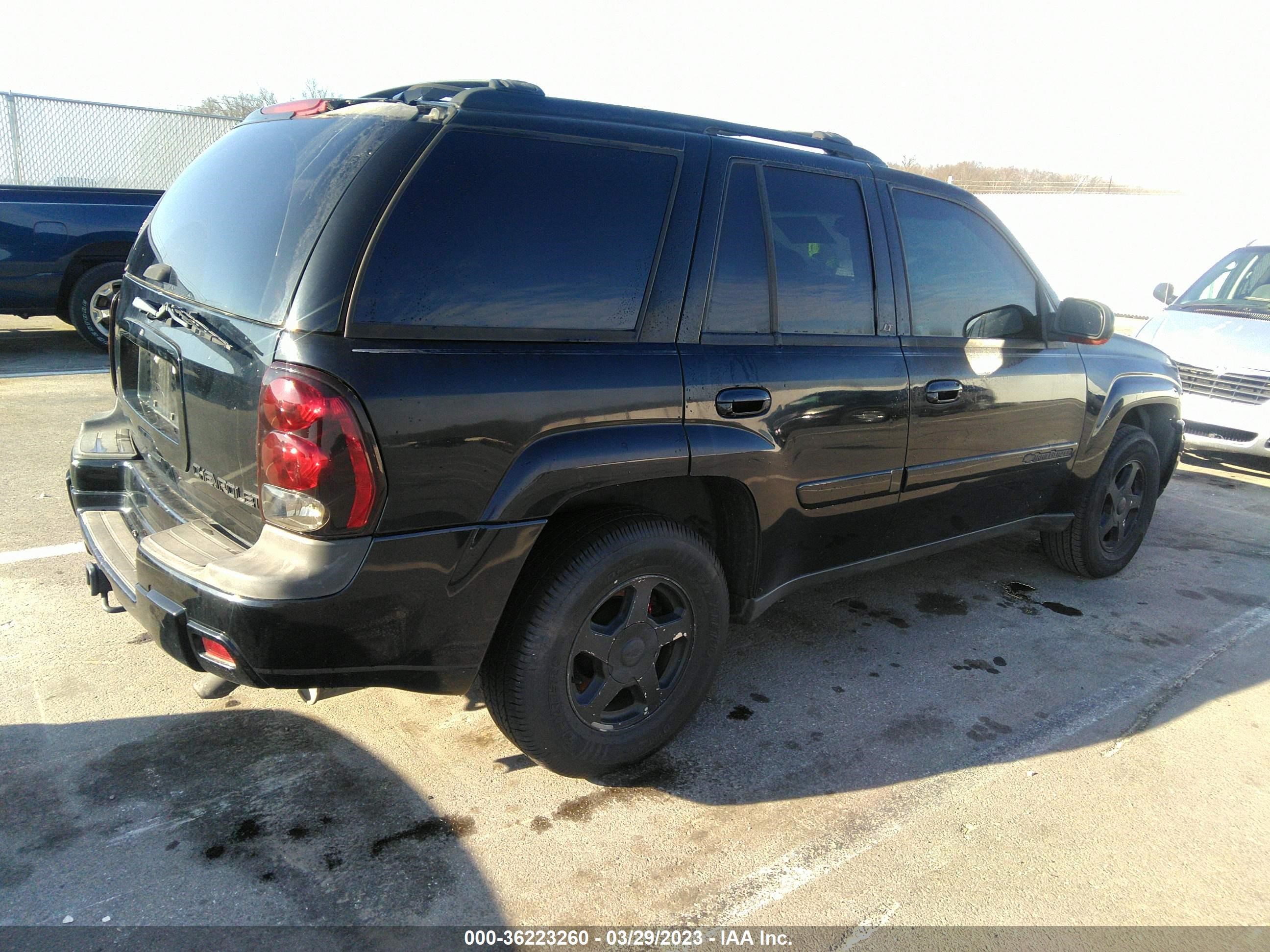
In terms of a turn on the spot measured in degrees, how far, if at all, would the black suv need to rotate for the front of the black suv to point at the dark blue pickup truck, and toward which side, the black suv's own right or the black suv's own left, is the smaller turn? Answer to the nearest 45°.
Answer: approximately 90° to the black suv's own left

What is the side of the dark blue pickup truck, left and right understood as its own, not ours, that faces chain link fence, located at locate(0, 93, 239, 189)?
right

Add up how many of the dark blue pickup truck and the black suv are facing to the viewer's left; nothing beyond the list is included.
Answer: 1

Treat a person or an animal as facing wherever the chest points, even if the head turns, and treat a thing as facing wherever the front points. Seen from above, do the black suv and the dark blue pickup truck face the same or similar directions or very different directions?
very different directions

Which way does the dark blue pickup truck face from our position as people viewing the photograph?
facing to the left of the viewer

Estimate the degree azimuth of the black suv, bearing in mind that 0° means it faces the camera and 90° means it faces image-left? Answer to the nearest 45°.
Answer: approximately 225°

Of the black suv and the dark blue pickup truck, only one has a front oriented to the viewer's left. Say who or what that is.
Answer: the dark blue pickup truck
